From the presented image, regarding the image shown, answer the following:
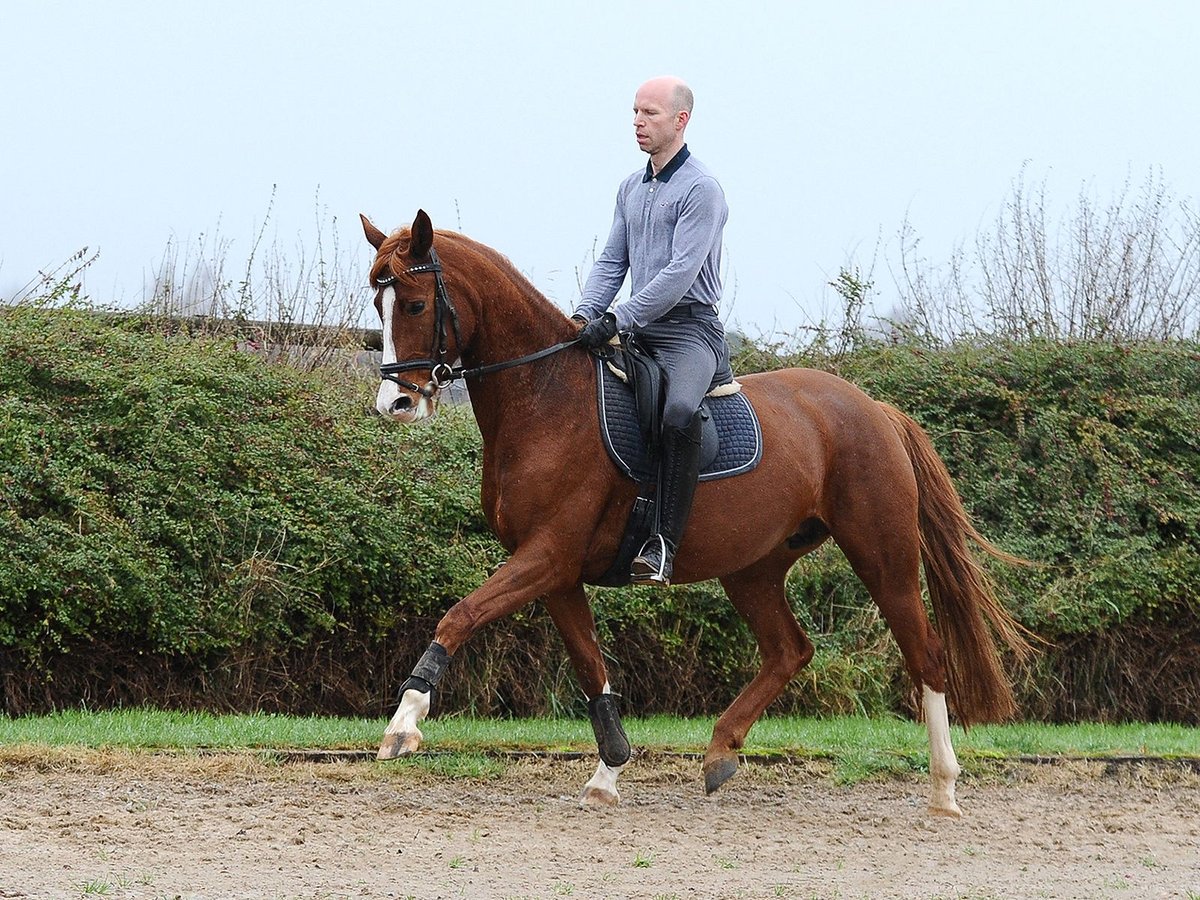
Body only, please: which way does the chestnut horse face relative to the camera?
to the viewer's left

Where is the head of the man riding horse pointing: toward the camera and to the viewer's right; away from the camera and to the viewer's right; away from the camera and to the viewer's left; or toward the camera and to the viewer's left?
toward the camera and to the viewer's left

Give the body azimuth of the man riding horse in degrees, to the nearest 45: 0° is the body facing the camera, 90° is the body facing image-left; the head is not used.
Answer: approximately 45°
